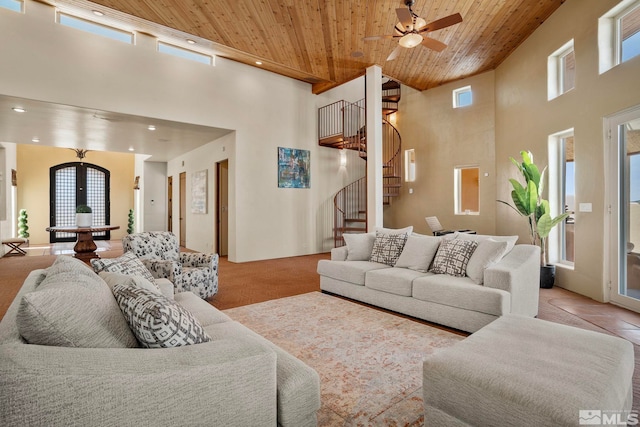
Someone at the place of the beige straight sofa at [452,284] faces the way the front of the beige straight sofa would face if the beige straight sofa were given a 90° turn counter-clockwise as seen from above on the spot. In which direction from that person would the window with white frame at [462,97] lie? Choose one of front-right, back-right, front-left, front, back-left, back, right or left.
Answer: back-left

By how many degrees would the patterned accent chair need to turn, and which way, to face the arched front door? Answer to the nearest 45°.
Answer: approximately 135° to its left

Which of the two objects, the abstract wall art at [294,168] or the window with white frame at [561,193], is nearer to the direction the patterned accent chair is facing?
the window with white frame

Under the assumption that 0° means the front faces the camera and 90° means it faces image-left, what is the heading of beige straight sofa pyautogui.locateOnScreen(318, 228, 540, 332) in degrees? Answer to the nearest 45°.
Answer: approximately 45°

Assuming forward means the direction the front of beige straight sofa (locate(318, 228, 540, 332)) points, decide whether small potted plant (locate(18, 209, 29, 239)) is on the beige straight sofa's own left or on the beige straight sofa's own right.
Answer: on the beige straight sofa's own right

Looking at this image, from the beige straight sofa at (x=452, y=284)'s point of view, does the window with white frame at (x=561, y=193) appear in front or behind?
behind

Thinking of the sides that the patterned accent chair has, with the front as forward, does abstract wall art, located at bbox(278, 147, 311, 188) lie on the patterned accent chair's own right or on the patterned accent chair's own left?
on the patterned accent chair's own left

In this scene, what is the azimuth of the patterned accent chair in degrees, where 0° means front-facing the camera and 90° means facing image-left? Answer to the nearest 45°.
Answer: approximately 315°

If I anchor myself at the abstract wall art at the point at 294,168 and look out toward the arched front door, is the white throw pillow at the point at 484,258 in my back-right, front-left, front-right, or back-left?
back-left

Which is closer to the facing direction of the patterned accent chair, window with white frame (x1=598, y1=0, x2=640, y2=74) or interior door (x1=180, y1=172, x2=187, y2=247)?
the window with white frame
